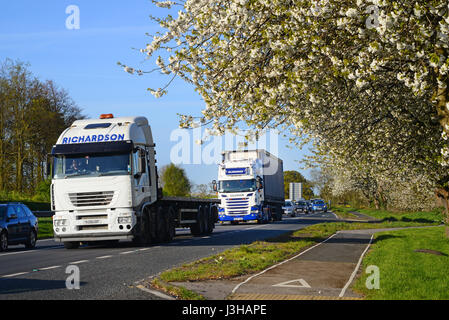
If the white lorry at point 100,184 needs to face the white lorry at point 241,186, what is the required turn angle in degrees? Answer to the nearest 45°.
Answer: approximately 135° to its right

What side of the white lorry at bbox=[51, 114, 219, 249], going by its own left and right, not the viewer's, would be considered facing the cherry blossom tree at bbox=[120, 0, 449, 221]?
left

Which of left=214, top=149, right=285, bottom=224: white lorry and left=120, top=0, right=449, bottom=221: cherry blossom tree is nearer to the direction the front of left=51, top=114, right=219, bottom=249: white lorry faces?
the cherry blossom tree

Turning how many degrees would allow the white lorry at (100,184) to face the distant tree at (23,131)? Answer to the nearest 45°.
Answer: approximately 135° to its right

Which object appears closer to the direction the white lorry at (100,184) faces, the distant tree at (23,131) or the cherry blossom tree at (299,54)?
the cherry blossom tree

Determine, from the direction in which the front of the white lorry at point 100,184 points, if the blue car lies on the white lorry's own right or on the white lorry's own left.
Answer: on the white lorry's own right

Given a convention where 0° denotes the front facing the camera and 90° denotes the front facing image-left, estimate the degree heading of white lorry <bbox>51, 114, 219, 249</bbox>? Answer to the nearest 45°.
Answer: approximately 45°
